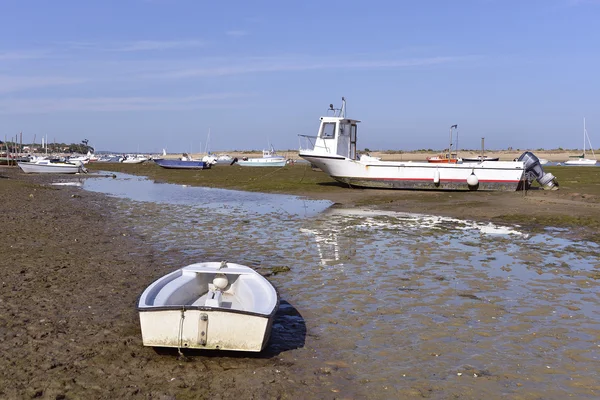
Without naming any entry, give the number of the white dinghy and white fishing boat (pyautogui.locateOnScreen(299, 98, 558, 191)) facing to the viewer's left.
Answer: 1

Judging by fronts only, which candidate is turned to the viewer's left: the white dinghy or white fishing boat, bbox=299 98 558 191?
the white fishing boat

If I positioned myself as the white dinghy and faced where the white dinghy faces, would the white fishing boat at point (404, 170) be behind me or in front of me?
in front

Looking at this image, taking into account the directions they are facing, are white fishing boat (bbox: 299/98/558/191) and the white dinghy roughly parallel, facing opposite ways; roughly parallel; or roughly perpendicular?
roughly perpendicular

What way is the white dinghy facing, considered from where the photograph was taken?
facing away from the viewer

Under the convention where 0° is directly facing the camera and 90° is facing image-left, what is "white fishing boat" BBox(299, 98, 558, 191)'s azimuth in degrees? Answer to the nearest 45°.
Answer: approximately 90°

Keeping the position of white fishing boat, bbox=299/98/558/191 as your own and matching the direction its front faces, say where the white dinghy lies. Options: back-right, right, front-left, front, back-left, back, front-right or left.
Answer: left
